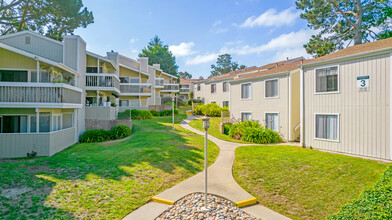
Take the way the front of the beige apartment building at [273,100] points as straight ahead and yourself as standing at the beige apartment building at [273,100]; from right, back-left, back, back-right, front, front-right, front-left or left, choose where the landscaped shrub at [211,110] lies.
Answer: right

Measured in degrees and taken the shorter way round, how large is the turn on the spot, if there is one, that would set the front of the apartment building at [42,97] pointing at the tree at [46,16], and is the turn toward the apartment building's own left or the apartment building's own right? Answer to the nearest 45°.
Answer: approximately 135° to the apartment building's own left

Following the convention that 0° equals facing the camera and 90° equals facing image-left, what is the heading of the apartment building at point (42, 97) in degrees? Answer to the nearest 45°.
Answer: approximately 315°

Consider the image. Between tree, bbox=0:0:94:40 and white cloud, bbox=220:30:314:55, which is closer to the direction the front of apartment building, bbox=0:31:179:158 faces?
the white cloud

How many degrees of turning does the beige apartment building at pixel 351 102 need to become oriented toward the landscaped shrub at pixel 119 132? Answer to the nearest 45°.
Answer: approximately 45° to its right

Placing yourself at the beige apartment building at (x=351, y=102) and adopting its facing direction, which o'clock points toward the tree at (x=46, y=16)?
The tree is roughly at 1 o'clock from the beige apartment building.

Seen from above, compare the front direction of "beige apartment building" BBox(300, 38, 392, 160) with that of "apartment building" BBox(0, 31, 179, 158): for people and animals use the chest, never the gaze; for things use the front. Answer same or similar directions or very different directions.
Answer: very different directions

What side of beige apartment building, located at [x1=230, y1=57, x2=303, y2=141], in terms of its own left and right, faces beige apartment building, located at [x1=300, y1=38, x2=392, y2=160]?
left

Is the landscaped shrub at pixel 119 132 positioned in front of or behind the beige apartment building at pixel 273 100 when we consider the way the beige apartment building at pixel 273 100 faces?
in front
